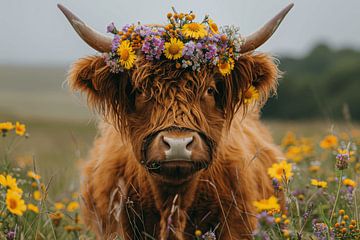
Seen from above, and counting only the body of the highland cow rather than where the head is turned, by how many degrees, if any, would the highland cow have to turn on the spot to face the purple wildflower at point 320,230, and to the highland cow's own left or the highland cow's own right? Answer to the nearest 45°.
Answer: approximately 45° to the highland cow's own left

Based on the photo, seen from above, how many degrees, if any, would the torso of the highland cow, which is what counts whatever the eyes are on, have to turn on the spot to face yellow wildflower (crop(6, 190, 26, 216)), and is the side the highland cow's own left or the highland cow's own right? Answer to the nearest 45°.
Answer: approximately 45° to the highland cow's own right

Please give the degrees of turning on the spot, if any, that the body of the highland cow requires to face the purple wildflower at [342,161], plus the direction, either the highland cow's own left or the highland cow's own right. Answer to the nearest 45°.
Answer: approximately 45° to the highland cow's own left

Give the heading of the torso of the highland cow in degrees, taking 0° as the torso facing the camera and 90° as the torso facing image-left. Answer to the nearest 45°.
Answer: approximately 0°
